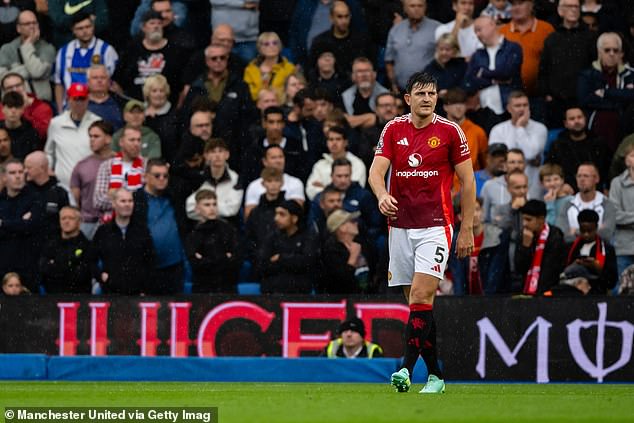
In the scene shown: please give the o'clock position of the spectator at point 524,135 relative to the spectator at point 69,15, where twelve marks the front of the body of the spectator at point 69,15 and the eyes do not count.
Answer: the spectator at point 524,135 is roughly at 10 o'clock from the spectator at point 69,15.

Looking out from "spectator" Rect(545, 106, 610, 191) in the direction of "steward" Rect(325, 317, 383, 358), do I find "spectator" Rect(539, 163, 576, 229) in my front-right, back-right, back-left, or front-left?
front-left

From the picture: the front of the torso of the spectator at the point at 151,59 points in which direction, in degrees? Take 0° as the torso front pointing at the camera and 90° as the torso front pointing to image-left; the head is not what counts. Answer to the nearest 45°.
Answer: approximately 0°

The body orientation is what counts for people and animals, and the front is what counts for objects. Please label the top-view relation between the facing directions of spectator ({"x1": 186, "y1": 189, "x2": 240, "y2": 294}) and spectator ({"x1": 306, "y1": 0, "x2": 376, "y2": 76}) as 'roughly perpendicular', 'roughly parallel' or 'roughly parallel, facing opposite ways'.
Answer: roughly parallel

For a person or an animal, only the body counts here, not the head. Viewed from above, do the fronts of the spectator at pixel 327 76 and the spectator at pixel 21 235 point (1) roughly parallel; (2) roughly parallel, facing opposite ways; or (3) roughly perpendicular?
roughly parallel

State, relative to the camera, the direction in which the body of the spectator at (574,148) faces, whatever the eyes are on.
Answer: toward the camera

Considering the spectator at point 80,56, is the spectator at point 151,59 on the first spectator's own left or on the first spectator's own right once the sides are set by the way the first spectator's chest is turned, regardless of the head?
on the first spectator's own left

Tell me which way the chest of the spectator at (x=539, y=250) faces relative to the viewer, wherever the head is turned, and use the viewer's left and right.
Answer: facing the viewer and to the left of the viewer

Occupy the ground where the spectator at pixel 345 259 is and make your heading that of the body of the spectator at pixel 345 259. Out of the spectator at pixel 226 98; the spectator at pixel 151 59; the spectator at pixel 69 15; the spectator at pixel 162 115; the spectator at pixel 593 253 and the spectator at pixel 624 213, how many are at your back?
4

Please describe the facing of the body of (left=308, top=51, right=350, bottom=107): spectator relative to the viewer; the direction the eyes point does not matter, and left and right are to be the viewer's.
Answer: facing the viewer

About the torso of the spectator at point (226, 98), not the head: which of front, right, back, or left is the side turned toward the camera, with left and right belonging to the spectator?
front

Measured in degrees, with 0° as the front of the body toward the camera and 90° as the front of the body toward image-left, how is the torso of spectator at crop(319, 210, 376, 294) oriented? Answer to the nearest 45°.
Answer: approximately 315°

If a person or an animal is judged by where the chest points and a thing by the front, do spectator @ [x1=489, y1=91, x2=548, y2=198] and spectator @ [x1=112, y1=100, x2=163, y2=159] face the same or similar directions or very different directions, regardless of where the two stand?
same or similar directions

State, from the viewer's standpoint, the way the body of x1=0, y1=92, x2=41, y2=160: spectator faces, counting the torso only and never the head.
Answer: toward the camera
